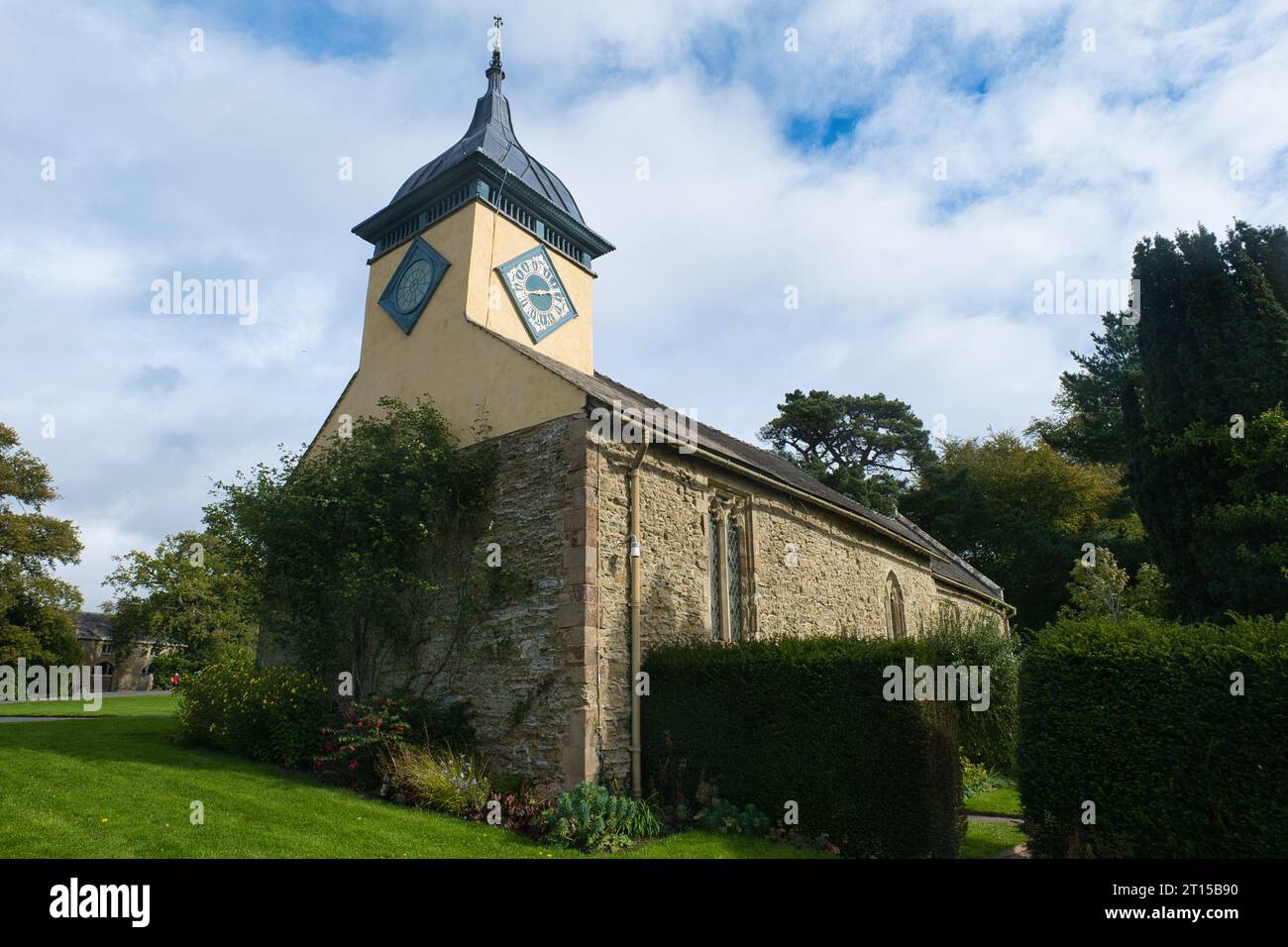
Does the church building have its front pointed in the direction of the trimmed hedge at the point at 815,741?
no

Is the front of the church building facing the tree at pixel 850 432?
no

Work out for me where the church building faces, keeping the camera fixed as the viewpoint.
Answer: facing the viewer and to the left of the viewer

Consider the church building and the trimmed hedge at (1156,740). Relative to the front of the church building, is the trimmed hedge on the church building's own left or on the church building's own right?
on the church building's own left

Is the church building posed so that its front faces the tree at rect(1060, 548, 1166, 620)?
no

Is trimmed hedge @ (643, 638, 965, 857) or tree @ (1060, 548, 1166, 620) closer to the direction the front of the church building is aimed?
the trimmed hedge

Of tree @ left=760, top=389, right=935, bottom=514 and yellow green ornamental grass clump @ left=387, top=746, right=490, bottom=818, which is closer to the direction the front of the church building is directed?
the yellow green ornamental grass clump

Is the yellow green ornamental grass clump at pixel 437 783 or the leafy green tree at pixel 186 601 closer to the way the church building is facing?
the yellow green ornamental grass clump

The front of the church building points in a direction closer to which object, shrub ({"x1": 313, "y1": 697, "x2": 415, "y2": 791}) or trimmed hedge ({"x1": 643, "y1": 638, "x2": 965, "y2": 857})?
the shrub

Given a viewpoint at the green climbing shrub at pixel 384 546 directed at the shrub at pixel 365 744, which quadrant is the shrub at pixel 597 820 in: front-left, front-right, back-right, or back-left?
front-left

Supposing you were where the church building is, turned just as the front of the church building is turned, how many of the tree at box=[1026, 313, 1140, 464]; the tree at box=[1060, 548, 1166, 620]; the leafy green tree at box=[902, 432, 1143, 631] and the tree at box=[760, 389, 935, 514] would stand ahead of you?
0

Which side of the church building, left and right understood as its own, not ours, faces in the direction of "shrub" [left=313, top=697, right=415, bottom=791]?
front

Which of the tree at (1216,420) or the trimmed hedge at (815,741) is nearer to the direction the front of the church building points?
the trimmed hedge

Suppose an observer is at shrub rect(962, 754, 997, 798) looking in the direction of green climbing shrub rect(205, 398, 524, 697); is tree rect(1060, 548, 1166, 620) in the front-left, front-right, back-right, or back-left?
back-right
